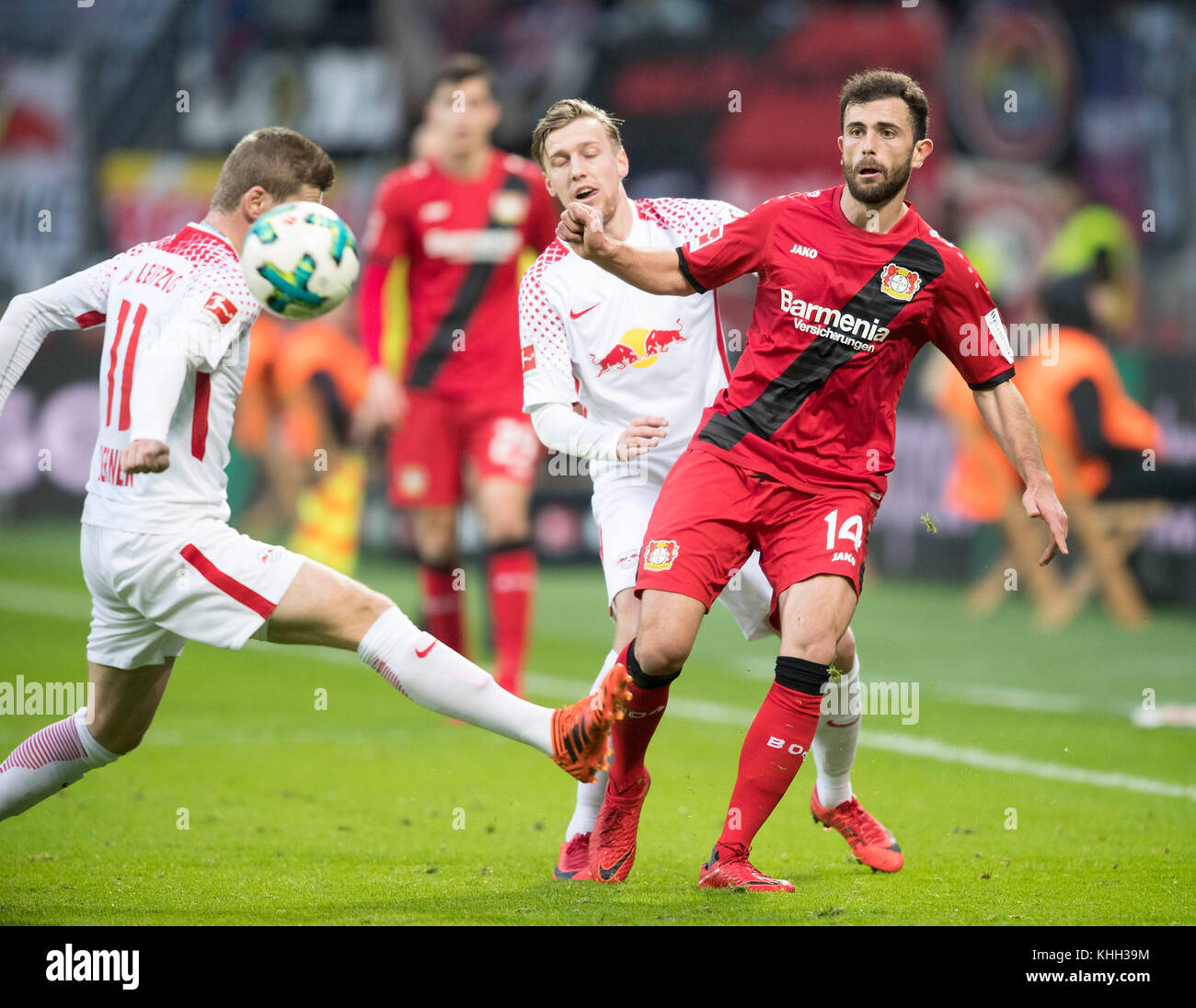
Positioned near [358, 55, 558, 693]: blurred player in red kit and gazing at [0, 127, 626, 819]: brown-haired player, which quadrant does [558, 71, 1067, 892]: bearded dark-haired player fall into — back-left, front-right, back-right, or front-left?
front-left

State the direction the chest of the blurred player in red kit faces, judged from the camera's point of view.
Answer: toward the camera

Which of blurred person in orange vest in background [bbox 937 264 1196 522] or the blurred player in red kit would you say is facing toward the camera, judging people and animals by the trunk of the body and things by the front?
the blurred player in red kit

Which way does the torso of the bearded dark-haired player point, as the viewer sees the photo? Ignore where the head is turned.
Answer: toward the camera

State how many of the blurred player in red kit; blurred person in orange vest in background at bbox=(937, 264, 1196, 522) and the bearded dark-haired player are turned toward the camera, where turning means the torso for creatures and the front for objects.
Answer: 2

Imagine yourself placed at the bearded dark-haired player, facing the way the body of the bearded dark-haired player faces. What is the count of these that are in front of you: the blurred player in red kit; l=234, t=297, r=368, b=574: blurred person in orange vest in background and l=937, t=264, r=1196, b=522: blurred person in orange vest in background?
0

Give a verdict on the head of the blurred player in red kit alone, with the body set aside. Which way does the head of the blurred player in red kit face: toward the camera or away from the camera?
toward the camera

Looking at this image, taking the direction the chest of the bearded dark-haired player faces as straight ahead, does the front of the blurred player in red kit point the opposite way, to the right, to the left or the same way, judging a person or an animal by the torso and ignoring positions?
the same way
